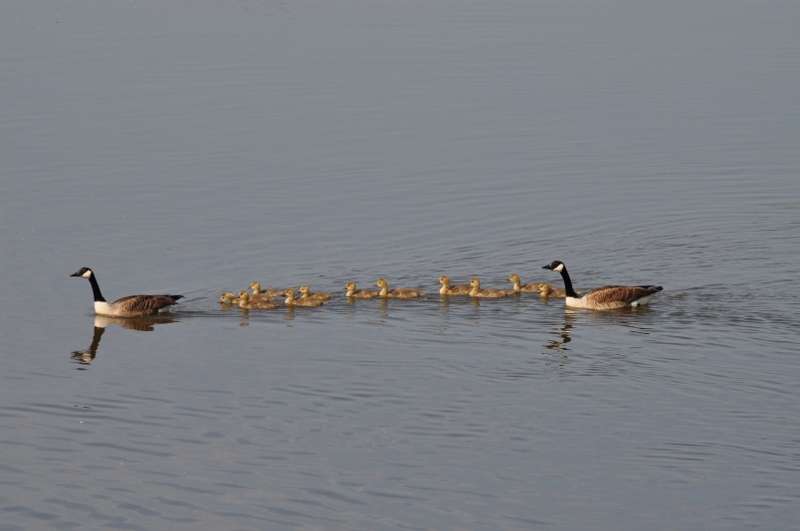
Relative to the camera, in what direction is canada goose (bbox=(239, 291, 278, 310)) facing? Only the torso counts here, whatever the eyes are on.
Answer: to the viewer's left

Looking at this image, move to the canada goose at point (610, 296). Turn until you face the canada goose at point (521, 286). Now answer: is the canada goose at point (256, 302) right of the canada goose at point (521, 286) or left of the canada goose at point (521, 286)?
left

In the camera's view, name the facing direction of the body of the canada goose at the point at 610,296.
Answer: to the viewer's left

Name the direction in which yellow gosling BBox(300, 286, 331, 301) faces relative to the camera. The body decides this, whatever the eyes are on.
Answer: to the viewer's left

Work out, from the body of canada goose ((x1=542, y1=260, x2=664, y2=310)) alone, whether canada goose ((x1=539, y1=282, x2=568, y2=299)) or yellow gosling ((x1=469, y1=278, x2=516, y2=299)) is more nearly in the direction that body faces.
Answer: the yellow gosling

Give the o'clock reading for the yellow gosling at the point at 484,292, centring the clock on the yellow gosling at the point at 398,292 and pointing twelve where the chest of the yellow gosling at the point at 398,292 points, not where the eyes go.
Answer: the yellow gosling at the point at 484,292 is roughly at 6 o'clock from the yellow gosling at the point at 398,292.

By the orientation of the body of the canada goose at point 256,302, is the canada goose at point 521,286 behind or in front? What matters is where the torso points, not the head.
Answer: behind

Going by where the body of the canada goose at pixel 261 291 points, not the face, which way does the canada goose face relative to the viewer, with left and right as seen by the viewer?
facing to the left of the viewer

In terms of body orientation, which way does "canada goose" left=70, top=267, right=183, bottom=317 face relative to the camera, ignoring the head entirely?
to the viewer's left

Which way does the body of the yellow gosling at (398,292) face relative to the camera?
to the viewer's left

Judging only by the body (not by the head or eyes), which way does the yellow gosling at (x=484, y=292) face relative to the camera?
to the viewer's left

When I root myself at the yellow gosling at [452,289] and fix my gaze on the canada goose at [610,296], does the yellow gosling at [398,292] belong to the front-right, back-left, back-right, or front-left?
back-right
